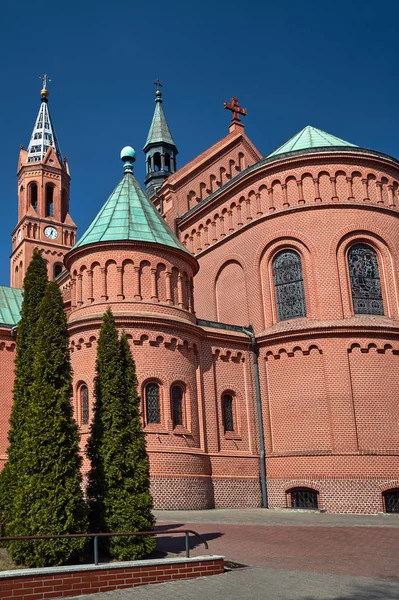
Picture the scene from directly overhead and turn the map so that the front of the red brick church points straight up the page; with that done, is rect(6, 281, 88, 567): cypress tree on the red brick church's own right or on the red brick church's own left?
on the red brick church's own left

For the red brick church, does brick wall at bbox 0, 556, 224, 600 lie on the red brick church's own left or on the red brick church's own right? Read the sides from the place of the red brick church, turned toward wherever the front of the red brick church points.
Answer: on the red brick church's own left

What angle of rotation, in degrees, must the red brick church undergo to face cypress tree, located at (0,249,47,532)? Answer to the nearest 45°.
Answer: approximately 90° to its left

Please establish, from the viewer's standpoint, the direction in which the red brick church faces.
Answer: facing away from the viewer and to the left of the viewer

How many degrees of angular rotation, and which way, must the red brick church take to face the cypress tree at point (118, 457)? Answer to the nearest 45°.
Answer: approximately 135° to its left
